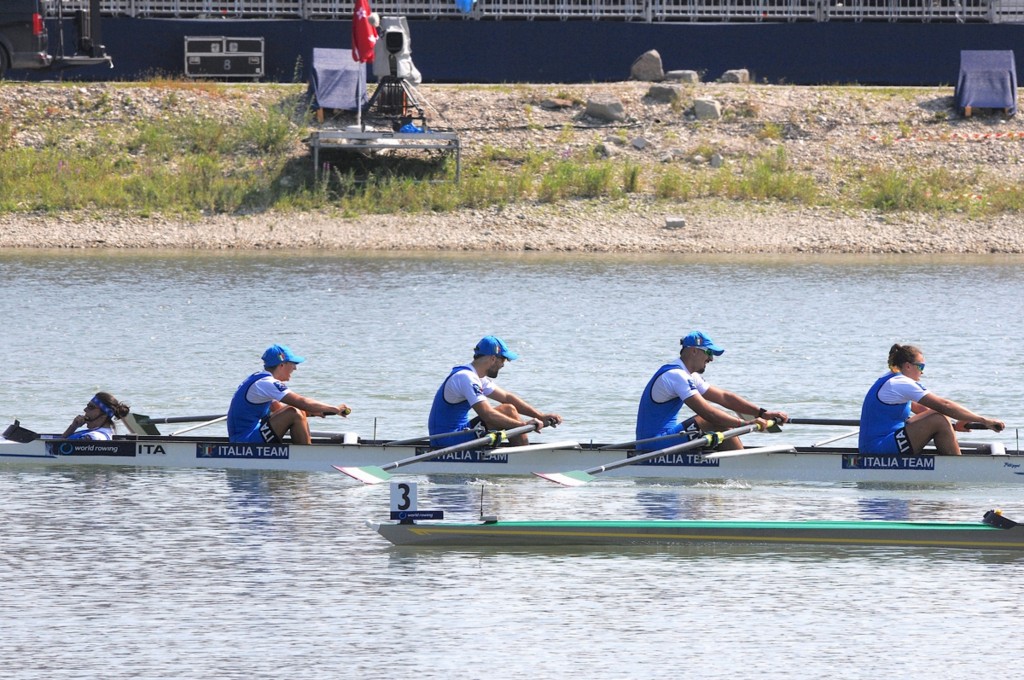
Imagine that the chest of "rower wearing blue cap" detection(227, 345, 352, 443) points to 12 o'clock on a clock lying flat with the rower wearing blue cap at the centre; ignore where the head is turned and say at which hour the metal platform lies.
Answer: The metal platform is roughly at 9 o'clock from the rower wearing blue cap.

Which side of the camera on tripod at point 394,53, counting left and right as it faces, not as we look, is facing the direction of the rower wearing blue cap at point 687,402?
front

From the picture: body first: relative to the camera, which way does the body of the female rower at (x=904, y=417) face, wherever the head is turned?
to the viewer's right

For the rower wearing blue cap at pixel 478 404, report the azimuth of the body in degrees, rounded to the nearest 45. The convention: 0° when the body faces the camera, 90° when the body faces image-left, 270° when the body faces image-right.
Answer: approximately 270°

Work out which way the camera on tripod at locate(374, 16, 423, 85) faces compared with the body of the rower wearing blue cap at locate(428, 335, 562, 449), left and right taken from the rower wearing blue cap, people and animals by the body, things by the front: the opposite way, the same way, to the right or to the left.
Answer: to the right

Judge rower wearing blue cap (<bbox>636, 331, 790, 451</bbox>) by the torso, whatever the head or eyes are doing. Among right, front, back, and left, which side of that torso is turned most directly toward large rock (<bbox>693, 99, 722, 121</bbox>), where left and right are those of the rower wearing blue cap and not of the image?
left

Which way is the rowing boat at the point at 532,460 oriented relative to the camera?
to the viewer's left

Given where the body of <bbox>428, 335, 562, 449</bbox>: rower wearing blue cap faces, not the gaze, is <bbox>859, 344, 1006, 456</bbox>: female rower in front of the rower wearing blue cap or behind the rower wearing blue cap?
in front

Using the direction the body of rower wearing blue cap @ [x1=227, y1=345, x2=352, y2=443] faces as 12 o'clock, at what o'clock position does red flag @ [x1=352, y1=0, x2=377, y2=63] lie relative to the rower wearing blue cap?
The red flag is roughly at 9 o'clock from the rower wearing blue cap.

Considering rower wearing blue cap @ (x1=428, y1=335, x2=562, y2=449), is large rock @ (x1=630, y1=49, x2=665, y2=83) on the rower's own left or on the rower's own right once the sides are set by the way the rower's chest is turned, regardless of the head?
on the rower's own left

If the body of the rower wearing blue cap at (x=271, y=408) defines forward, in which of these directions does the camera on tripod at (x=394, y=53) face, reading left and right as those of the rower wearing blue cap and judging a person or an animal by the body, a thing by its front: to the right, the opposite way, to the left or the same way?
to the right

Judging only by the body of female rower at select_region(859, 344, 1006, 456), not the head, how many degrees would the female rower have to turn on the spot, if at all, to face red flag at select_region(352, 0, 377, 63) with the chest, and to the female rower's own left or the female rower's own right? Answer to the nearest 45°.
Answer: approximately 135° to the female rower's own left

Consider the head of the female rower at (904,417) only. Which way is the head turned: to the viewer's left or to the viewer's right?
to the viewer's right

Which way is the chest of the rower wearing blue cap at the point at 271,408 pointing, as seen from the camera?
to the viewer's right

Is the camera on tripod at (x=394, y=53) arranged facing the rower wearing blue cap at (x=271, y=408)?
yes

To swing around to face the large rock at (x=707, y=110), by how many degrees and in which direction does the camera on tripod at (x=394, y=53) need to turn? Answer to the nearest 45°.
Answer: approximately 90° to its left
